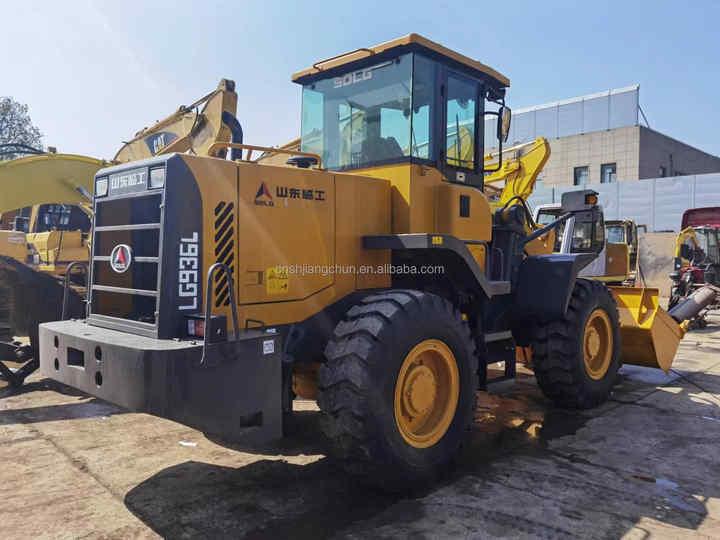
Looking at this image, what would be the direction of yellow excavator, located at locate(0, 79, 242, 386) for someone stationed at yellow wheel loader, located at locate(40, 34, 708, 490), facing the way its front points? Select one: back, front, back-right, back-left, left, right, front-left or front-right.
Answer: left

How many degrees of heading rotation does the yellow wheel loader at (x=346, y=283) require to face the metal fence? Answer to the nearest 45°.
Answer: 0° — it already faces it

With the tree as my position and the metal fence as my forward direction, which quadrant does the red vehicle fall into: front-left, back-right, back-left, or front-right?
front-right

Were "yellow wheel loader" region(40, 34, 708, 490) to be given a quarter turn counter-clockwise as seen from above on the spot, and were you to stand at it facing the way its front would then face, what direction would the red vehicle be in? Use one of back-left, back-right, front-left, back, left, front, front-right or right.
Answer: right

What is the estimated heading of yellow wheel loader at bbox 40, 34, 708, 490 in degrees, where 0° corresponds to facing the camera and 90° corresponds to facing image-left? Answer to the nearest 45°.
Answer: approximately 225°

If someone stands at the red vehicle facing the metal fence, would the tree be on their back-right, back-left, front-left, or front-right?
front-left

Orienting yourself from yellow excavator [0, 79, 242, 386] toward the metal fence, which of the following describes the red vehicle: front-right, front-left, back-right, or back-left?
front-right

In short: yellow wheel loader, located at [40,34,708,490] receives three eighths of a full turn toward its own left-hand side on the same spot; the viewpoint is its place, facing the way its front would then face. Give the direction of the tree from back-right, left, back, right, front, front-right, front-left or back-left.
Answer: front-right

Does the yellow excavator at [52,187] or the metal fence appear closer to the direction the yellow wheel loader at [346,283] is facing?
the metal fence
